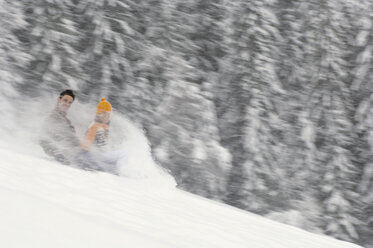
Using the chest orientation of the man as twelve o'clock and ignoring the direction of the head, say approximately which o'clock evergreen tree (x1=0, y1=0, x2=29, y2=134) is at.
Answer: The evergreen tree is roughly at 7 o'clock from the man.

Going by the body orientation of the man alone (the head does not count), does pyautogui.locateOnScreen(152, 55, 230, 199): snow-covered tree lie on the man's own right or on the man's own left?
on the man's own left

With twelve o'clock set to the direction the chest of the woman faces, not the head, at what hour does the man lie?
The man is roughly at 5 o'clock from the woman.

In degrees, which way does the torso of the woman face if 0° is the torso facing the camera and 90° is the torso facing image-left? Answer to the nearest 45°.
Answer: approximately 315°

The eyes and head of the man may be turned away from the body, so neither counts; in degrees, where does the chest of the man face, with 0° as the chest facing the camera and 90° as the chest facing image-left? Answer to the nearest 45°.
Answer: approximately 315°

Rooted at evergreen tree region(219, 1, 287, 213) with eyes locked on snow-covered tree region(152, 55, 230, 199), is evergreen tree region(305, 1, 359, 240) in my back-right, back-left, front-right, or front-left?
back-left
